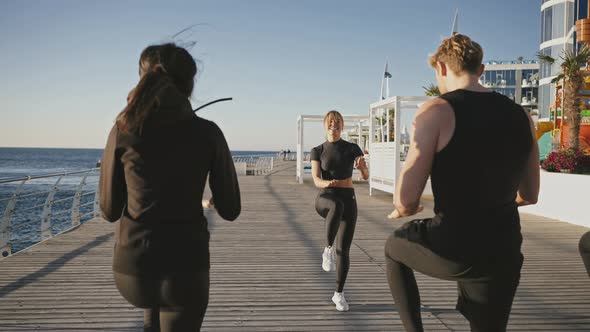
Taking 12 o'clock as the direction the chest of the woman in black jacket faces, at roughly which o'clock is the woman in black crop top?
The woman in black crop top is roughly at 1 o'clock from the woman in black jacket.

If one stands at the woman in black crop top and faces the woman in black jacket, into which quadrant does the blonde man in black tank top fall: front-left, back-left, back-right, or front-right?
front-left

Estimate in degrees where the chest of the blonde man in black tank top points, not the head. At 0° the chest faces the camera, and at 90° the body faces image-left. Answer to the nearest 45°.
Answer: approximately 135°

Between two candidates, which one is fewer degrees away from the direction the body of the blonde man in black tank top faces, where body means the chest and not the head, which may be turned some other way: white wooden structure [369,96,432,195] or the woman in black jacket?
the white wooden structure

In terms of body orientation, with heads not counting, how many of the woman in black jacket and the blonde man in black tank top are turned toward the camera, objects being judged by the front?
0

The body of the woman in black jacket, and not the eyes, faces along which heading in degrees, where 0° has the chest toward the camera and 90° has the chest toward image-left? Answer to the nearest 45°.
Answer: approximately 180°

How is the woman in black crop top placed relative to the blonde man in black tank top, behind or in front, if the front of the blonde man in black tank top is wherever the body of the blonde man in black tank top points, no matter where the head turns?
in front

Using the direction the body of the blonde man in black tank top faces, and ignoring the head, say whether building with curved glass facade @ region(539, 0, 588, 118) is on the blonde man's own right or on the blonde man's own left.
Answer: on the blonde man's own right

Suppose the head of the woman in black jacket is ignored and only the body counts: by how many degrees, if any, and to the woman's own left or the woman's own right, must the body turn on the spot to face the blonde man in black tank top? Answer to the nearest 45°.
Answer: approximately 90° to the woman's own right

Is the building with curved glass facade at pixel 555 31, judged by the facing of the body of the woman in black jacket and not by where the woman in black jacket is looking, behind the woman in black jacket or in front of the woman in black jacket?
in front
